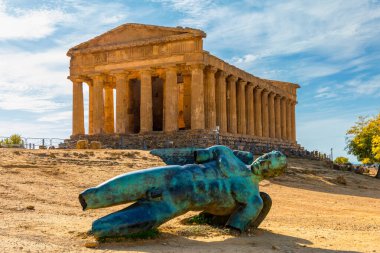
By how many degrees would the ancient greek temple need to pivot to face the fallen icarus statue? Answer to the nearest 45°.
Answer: approximately 45° to its left

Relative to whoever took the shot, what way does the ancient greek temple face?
facing the viewer and to the left of the viewer
